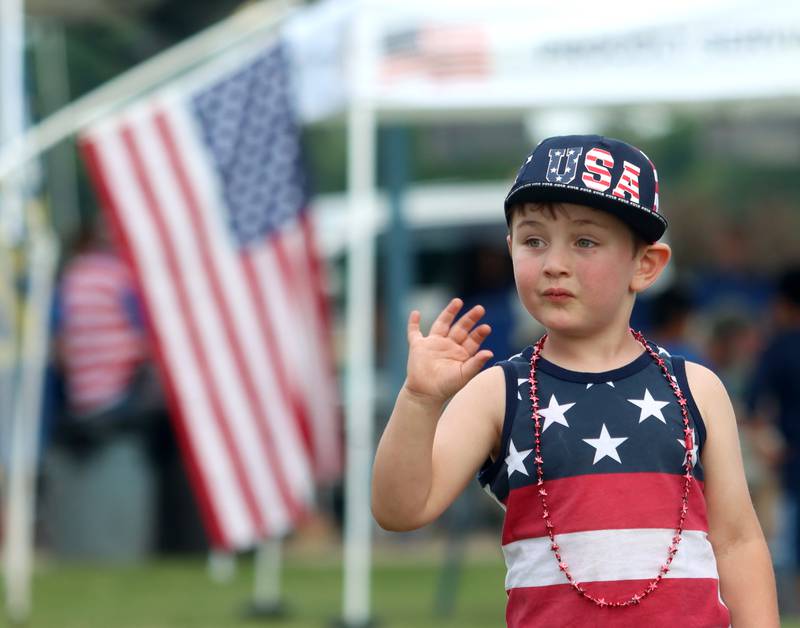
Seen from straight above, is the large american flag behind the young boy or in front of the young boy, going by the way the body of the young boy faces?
behind

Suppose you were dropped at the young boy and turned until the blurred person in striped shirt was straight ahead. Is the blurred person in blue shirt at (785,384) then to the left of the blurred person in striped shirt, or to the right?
right

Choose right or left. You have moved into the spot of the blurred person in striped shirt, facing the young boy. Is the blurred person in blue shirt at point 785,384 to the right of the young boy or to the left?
left

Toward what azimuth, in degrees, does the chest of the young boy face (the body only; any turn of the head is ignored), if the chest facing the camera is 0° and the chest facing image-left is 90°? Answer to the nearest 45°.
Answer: approximately 0°

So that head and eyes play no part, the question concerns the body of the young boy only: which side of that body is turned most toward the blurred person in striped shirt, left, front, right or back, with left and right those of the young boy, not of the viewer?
back
